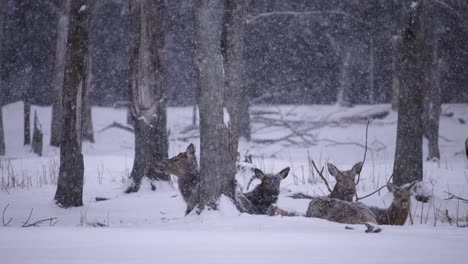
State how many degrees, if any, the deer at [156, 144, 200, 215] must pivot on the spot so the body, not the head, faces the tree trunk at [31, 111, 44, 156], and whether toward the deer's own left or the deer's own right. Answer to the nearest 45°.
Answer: approximately 45° to the deer's own right

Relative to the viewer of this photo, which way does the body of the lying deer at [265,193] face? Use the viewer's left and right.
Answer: facing the viewer and to the right of the viewer

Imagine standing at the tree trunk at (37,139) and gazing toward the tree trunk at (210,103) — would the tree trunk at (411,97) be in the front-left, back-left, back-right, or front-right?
front-left

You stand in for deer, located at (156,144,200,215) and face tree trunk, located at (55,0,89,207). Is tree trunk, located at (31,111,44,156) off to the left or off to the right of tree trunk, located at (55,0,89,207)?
right

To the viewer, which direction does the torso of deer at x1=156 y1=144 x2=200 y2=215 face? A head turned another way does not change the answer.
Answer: to the viewer's left

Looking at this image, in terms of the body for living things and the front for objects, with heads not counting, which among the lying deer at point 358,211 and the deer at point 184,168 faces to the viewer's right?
the lying deer

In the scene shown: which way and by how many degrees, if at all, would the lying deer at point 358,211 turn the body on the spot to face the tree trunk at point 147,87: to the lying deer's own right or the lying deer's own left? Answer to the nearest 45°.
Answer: approximately 135° to the lying deer's own left

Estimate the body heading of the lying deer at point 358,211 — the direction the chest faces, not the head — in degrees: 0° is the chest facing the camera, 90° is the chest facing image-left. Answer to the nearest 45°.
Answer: approximately 270°

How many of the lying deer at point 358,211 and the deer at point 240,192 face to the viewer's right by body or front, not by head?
1

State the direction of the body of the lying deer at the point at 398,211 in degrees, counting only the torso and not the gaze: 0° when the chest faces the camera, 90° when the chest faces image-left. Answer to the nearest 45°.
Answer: approximately 315°

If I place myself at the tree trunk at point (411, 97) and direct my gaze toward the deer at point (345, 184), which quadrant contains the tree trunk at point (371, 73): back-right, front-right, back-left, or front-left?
back-right
